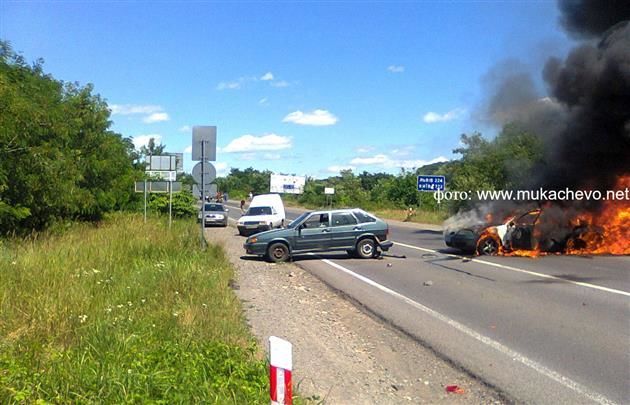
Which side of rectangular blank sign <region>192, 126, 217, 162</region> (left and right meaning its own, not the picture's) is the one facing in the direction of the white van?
front

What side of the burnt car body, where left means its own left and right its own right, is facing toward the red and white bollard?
left

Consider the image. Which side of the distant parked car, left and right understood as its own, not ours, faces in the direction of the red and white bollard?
front

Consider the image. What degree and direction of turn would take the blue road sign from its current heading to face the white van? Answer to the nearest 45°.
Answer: approximately 45° to its right

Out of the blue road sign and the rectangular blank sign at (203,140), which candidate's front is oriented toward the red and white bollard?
the blue road sign

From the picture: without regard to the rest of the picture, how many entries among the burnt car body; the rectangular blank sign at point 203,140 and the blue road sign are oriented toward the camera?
1

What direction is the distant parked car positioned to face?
toward the camera

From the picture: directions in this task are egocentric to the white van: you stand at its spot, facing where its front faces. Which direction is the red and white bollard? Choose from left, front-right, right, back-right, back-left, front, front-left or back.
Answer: front-left

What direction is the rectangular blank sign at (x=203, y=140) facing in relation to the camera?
away from the camera

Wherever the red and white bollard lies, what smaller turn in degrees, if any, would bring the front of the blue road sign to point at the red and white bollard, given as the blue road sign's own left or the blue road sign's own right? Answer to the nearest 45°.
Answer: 0° — it already faces it

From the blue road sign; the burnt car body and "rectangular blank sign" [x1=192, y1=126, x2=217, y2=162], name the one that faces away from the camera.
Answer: the rectangular blank sign

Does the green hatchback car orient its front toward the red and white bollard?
no

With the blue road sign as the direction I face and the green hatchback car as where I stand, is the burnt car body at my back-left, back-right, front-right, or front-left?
front-right

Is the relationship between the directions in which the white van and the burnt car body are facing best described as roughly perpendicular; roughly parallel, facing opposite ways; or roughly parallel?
roughly perpendicular

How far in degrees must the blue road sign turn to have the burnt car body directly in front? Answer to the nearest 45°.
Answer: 0° — it already faces it

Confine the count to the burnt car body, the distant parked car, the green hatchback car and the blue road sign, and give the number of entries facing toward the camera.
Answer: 2

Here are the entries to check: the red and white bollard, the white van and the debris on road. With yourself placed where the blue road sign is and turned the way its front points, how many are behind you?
0

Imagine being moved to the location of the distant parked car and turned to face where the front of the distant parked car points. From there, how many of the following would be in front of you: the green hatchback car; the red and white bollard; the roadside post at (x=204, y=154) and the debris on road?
4

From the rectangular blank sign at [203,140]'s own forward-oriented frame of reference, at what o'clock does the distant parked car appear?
The distant parked car is roughly at 12 o'clock from the rectangular blank sign.
